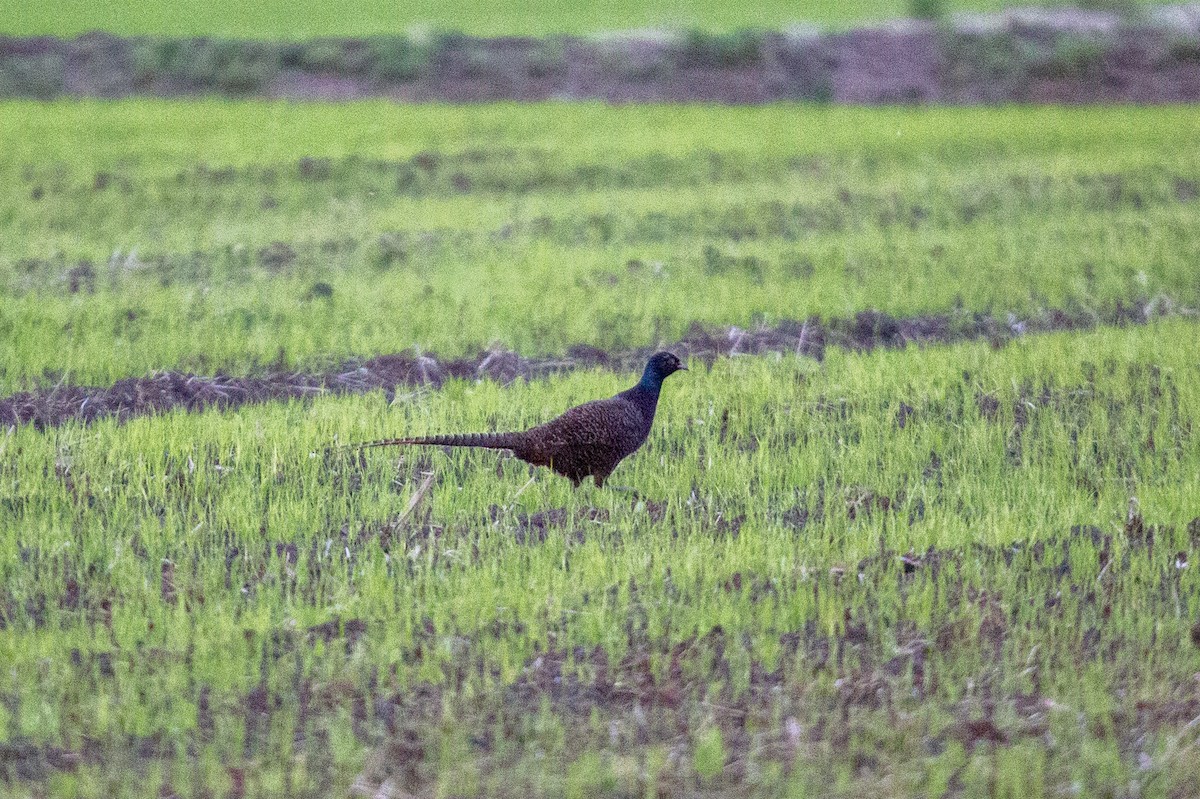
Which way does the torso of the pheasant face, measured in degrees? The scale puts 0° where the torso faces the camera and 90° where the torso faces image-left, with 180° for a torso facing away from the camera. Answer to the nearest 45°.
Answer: approximately 270°
